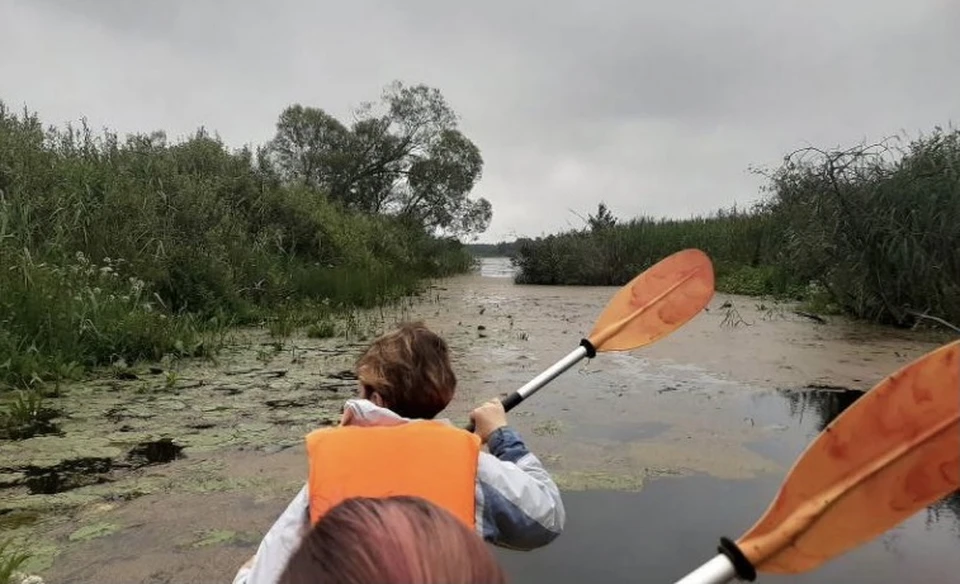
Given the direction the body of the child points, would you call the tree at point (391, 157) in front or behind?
in front

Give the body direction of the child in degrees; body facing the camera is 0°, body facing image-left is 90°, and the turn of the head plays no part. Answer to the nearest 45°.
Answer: approximately 180°

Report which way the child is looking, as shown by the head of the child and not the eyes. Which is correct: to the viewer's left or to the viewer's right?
to the viewer's left
